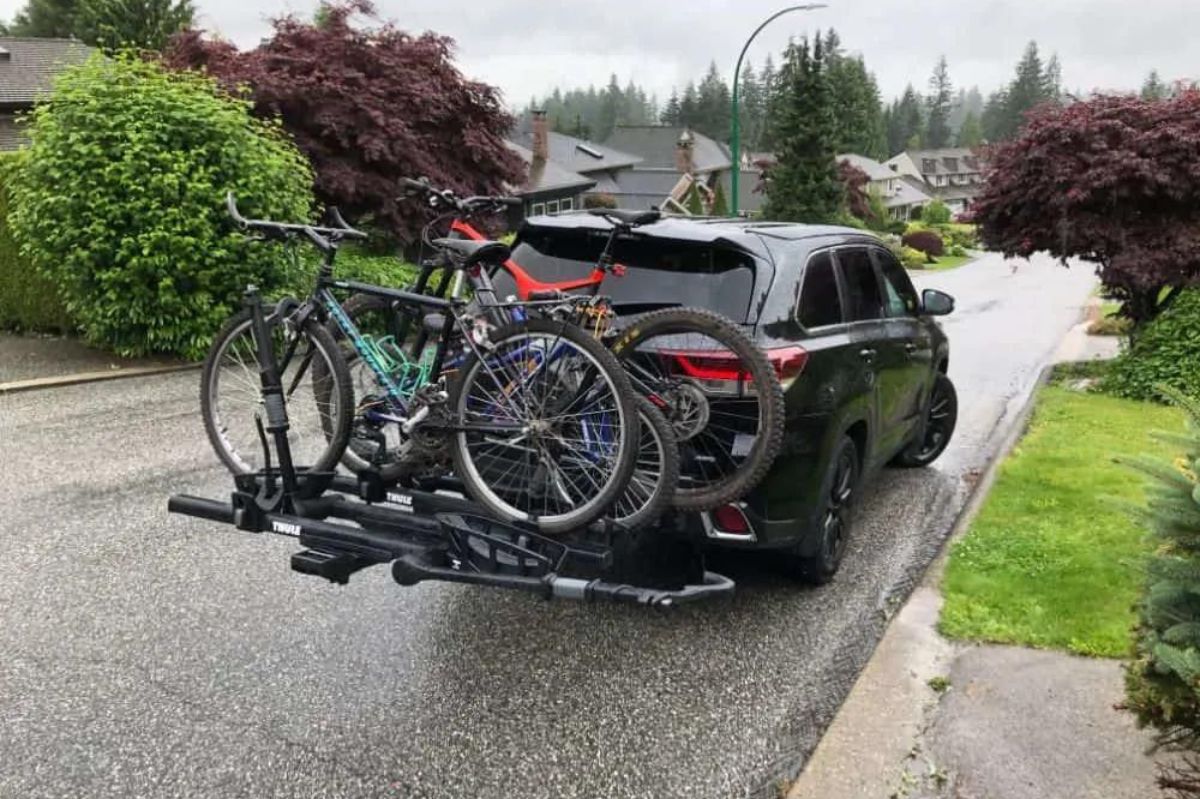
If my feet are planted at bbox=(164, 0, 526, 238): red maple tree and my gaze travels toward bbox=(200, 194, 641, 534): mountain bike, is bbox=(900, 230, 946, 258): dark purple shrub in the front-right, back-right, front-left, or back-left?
back-left

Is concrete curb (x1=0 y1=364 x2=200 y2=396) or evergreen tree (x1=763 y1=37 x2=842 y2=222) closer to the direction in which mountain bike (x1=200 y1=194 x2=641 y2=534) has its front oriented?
the concrete curb

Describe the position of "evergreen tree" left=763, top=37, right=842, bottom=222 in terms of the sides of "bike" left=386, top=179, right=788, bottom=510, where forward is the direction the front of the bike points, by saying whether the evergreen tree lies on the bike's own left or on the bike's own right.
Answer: on the bike's own right

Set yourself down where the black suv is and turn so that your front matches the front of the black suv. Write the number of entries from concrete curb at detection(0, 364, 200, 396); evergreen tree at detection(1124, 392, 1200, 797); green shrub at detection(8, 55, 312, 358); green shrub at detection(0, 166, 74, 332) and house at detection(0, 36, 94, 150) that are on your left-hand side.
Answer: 4

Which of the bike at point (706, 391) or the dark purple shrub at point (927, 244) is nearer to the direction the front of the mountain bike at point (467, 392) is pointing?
the dark purple shrub

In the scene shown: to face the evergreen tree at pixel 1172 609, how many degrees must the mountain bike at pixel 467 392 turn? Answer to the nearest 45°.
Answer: approximately 180°

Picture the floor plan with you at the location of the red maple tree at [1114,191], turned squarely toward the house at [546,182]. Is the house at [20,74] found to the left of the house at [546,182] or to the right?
left

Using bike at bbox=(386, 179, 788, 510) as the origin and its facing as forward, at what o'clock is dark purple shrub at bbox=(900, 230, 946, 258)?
The dark purple shrub is roughly at 2 o'clock from the bike.

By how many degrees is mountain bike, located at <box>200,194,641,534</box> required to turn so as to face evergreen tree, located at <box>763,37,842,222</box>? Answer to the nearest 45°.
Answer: approximately 90° to its right

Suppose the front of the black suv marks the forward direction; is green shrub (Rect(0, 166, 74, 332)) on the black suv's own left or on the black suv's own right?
on the black suv's own left

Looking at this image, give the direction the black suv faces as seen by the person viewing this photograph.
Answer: facing away from the viewer and to the right of the viewer

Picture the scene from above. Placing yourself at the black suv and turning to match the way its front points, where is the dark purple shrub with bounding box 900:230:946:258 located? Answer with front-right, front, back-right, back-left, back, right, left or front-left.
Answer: front-left

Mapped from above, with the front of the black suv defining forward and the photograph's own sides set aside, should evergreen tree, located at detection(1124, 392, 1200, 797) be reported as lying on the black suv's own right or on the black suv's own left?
on the black suv's own right

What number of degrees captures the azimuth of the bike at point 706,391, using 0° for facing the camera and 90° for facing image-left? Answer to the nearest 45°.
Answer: approximately 135°

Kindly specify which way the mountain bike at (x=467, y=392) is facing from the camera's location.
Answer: facing away from the viewer and to the left of the viewer
